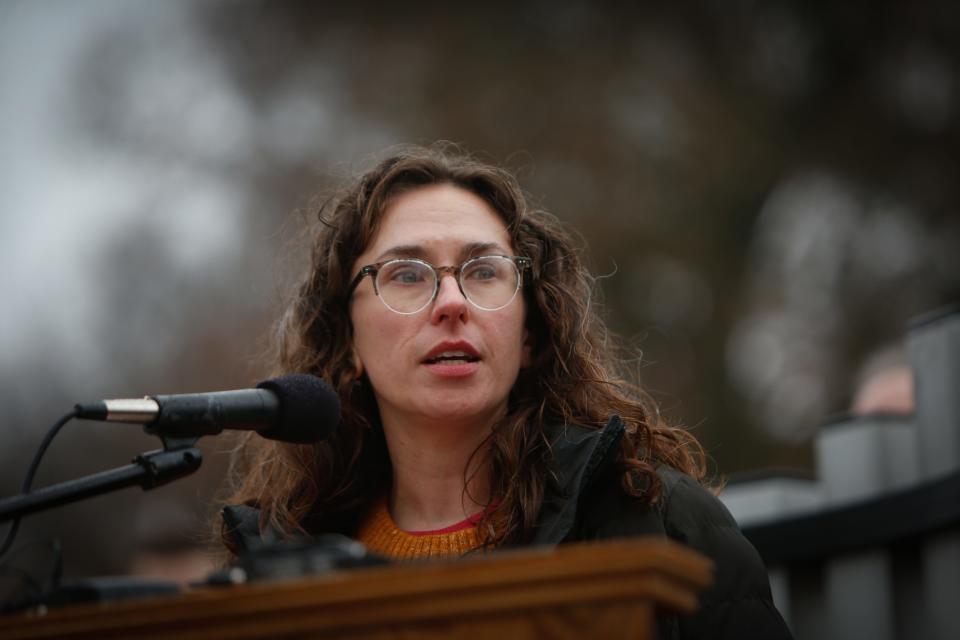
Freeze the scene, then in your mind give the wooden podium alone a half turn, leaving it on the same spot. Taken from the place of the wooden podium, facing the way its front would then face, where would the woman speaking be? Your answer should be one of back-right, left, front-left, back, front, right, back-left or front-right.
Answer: front-left

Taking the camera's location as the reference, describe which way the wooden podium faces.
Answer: facing the viewer and to the left of the viewer

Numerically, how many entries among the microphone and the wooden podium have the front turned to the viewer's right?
1

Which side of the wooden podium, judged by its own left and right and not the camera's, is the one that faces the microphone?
right

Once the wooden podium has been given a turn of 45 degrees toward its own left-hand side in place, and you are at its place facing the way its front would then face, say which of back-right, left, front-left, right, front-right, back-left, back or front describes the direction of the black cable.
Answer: back-right

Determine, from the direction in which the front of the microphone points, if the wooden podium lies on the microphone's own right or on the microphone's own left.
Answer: on the microphone's own right

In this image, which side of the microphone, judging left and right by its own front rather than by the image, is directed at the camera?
right
